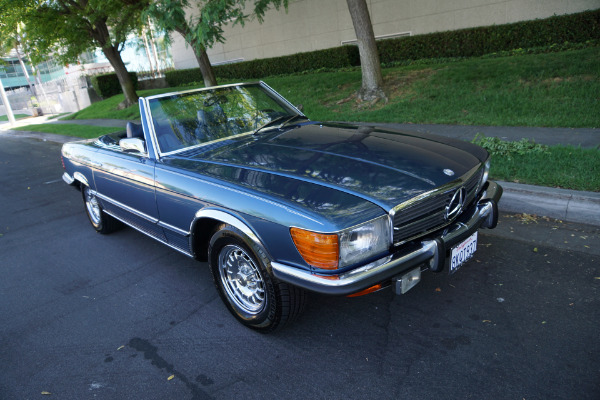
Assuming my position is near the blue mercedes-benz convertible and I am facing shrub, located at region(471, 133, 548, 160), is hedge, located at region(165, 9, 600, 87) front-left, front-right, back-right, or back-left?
front-left

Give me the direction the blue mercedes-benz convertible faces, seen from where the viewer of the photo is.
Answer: facing the viewer and to the right of the viewer

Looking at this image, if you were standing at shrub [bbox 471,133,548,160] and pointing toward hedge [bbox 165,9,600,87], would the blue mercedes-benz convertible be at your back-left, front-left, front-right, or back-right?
back-left

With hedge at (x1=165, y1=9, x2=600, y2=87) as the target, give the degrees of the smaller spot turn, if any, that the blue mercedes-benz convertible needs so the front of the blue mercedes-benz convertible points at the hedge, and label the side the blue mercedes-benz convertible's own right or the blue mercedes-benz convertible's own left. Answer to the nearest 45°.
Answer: approximately 90° to the blue mercedes-benz convertible's own left

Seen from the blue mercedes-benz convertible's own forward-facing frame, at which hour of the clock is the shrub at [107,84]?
The shrub is roughly at 7 o'clock from the blue mercedes-benz convertible.

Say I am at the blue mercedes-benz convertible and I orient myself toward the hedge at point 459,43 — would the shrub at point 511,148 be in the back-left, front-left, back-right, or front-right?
front-right

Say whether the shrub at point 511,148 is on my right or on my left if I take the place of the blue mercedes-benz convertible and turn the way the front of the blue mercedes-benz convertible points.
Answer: on my left
